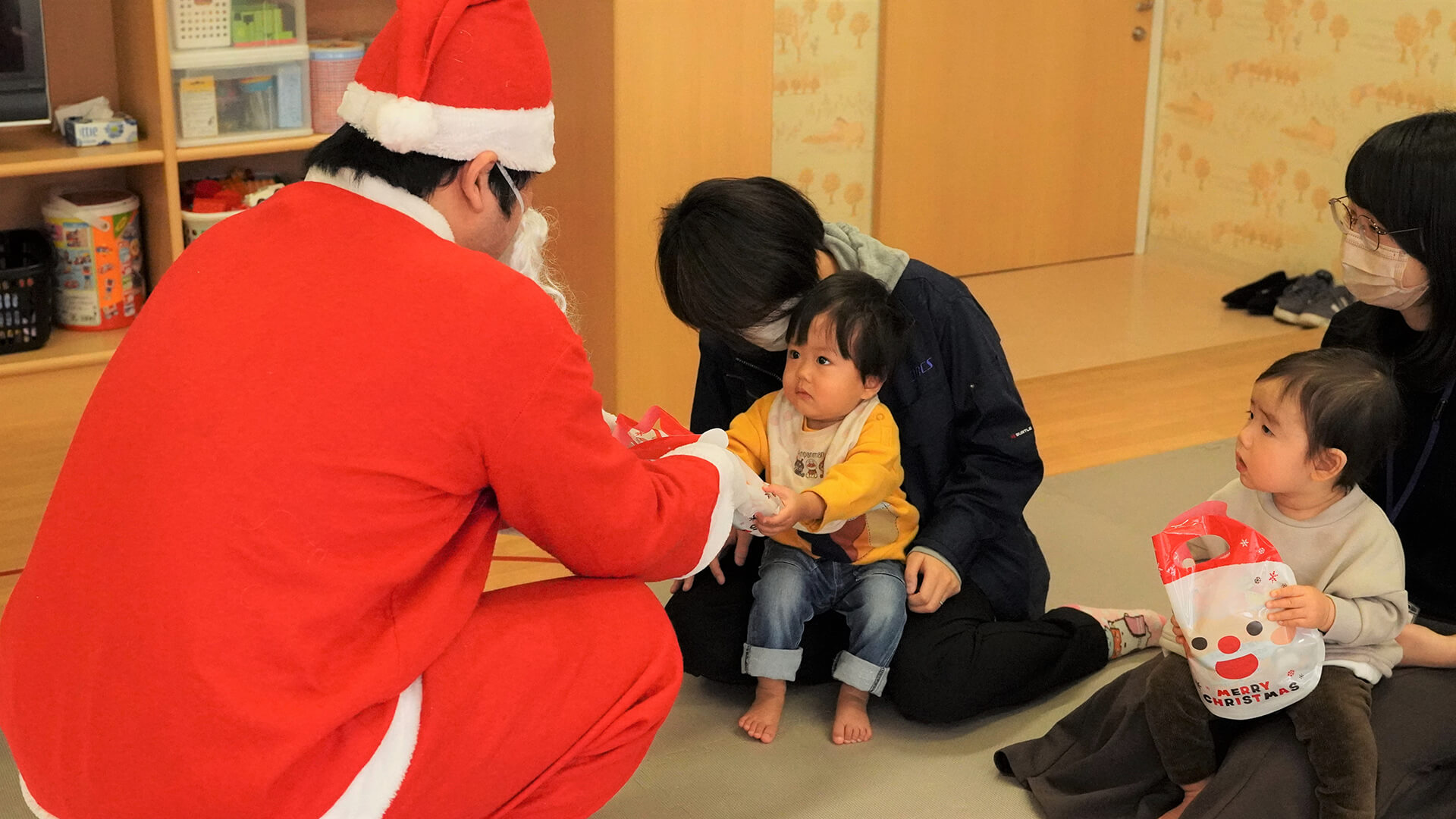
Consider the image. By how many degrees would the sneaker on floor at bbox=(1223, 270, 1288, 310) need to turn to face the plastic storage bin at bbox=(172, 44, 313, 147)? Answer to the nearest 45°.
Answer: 0° — it already faces it

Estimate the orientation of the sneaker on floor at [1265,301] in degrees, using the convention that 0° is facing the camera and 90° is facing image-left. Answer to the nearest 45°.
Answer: approximately 45°

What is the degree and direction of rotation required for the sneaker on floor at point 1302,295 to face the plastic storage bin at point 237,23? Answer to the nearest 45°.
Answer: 0° — it already faces it

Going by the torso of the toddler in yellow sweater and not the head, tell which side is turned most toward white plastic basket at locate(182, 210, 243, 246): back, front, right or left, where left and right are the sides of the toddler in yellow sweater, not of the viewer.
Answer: right

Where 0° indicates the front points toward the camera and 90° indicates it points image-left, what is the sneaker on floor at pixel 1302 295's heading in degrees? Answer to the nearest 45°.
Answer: approximately 45°

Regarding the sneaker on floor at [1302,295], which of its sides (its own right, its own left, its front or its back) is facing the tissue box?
front

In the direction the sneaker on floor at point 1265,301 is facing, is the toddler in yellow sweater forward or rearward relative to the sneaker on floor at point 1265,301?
forward
